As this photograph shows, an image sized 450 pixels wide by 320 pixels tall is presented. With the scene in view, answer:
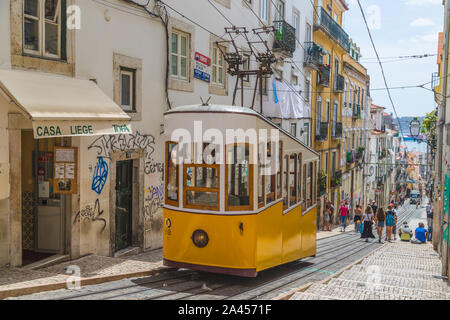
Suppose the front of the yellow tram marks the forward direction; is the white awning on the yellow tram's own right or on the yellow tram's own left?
on the yellow tram's own right

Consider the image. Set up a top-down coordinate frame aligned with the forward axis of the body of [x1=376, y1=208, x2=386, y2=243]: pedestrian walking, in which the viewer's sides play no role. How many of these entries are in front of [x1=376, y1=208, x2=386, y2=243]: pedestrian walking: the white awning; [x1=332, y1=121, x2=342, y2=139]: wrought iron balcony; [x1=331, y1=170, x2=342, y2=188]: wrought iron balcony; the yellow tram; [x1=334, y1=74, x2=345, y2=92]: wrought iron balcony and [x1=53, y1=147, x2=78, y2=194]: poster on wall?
3

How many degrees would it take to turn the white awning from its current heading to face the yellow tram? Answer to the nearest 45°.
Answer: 0° — it already faces it

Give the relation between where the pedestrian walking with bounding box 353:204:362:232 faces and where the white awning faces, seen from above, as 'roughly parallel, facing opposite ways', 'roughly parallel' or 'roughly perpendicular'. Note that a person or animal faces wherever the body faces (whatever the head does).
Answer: roughly perpendicular

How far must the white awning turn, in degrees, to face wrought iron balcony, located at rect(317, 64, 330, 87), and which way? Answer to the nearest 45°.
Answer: approximately 90° to its left

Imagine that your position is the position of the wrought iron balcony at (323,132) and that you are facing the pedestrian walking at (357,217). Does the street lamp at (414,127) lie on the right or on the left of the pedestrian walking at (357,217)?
left

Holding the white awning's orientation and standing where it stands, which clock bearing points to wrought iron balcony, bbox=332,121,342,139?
The wrought iron balcony is roughly at 9 o'clock from the white awning.
